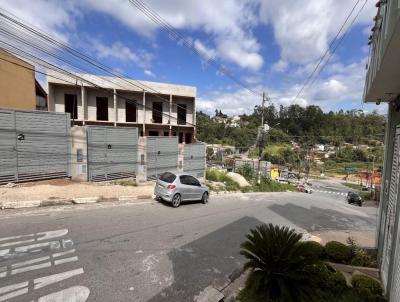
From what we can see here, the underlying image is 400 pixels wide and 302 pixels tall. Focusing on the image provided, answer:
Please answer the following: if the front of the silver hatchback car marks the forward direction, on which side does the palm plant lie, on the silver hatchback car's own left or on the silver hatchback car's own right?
on the silver hatchback car's own right

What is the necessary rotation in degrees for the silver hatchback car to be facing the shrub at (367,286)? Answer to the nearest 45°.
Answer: approximately 90° to its right

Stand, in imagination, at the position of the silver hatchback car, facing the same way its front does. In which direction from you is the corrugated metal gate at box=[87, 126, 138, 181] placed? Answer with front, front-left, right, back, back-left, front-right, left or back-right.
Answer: left

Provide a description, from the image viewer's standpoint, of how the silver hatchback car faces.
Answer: facing away from the viewer and to the right of the viewer

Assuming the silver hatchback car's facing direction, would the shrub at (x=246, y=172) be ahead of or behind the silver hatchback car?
ahead
